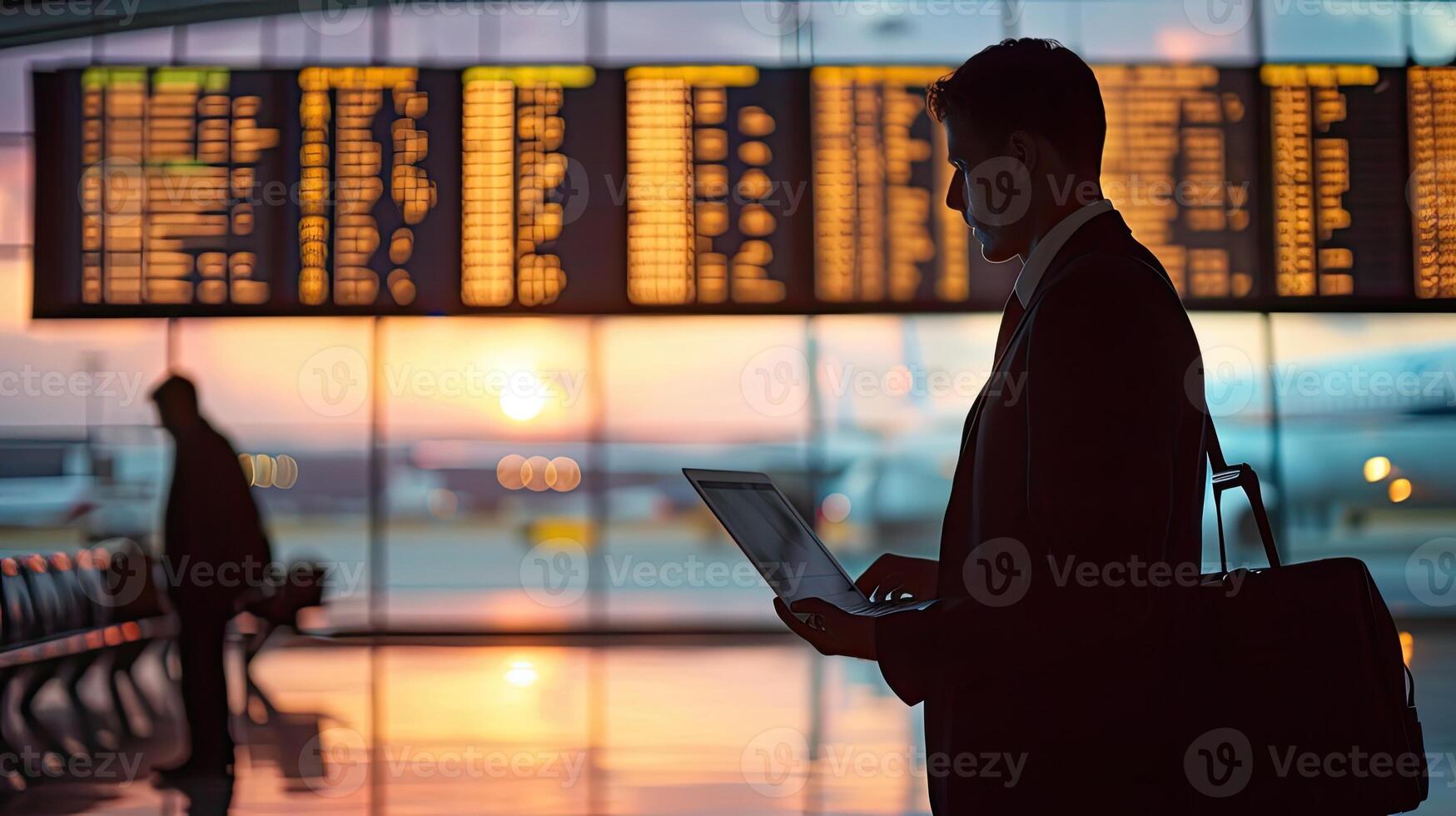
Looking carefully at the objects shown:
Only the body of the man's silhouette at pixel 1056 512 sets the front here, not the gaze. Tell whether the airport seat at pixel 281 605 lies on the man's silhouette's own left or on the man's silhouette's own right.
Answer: on the man's silhouette's own right

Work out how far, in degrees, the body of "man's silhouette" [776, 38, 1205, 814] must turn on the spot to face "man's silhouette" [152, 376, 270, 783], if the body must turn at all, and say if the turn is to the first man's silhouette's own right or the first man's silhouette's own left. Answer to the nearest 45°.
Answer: approximately 45° to the first man's silhouette's own right

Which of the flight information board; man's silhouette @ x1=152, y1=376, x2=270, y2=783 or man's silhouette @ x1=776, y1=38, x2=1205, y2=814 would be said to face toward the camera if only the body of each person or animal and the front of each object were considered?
the flight information board

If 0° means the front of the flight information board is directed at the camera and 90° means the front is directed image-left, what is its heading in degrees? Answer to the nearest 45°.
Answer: approximately 0°

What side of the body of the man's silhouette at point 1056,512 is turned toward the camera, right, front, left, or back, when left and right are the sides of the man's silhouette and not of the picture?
left

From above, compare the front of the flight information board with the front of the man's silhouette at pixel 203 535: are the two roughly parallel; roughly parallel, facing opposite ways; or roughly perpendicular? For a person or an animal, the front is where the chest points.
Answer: roughly perpendicular

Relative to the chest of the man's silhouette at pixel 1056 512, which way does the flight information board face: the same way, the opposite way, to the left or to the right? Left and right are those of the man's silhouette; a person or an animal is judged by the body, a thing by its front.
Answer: to the left

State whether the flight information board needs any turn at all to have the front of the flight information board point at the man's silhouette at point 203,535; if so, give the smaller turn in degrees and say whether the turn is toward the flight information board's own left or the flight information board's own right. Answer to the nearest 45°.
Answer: approximately 45° to the flight information board's own right
